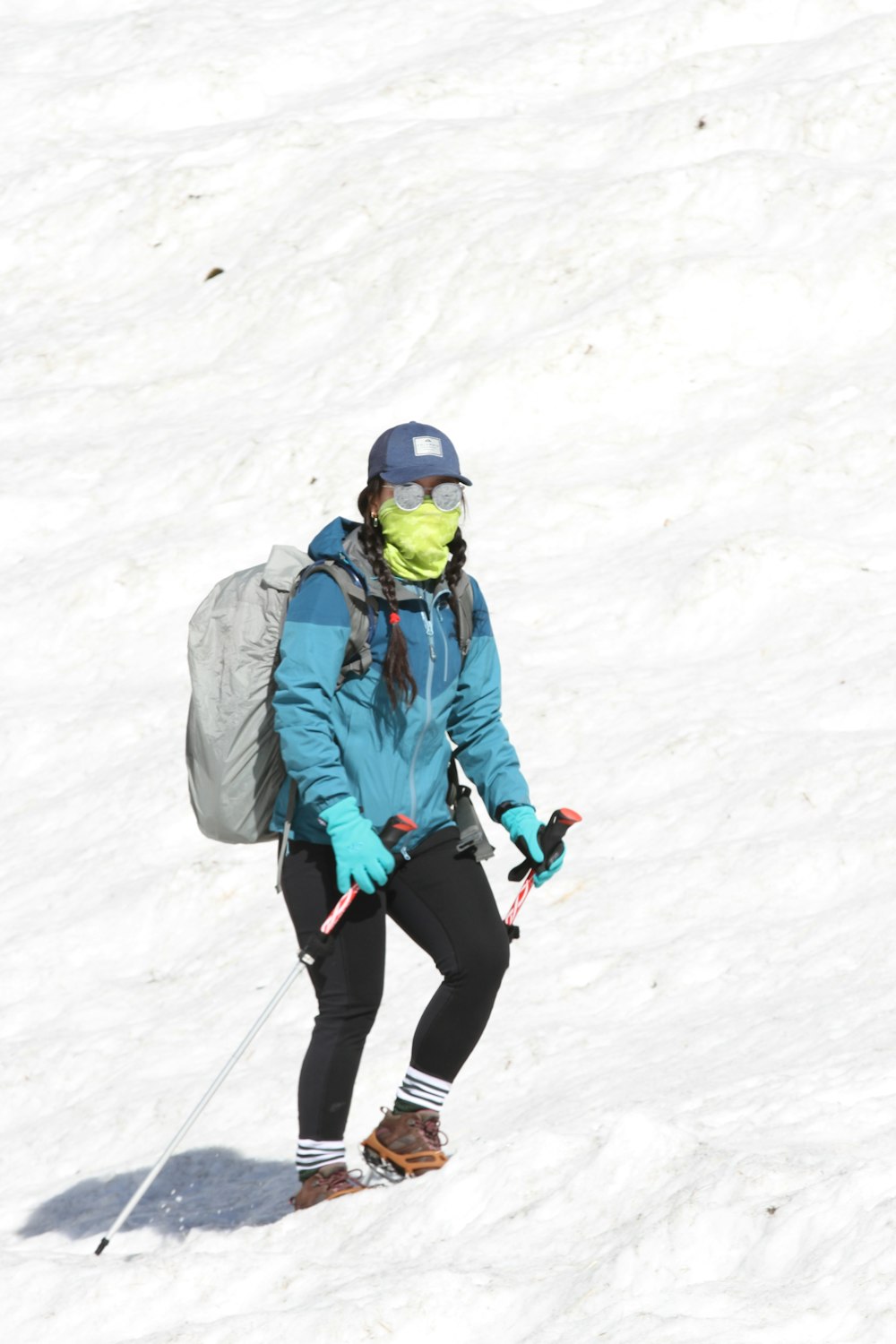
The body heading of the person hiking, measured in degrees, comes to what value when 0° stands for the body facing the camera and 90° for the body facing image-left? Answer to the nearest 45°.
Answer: approximately 315°
